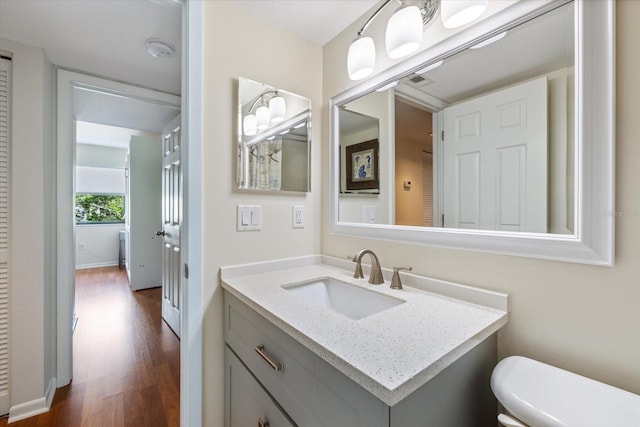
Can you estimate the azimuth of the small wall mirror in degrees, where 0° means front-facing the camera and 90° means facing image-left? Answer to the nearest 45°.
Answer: approximately 315°

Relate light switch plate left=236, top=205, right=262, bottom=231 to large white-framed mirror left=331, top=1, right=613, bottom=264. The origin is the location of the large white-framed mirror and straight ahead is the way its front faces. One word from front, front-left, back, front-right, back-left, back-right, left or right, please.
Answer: front-right

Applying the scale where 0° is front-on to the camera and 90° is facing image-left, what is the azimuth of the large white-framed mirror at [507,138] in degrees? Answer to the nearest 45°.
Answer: approximately 45°

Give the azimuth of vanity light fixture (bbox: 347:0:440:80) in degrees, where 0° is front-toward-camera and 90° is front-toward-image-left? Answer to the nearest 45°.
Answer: approximately 45°

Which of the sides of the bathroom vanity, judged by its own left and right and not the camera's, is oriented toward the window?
right

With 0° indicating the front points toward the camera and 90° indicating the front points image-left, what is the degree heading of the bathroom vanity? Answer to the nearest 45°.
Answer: approximately 45°

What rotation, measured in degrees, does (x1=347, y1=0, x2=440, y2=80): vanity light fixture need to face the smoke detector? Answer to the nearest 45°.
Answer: approximately 45° to its right
